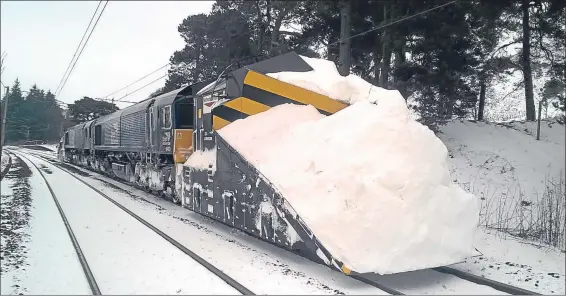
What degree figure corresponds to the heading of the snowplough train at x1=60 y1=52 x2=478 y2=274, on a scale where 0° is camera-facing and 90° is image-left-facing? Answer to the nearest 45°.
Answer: approximately 315°

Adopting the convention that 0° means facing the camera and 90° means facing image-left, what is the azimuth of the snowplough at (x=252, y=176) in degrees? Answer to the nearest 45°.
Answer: approximately 315°
